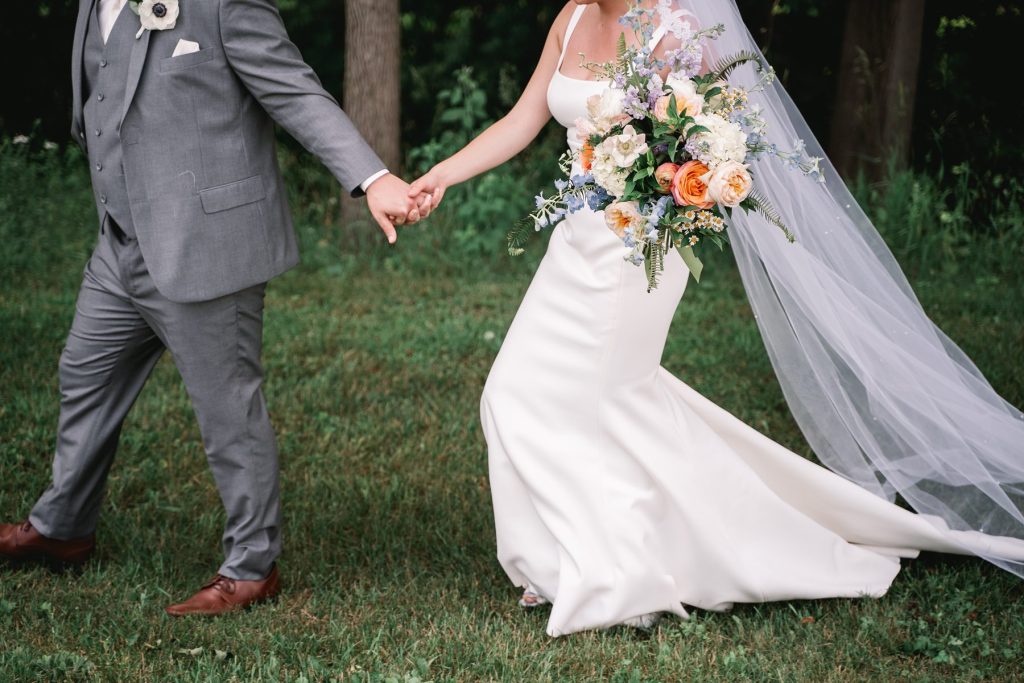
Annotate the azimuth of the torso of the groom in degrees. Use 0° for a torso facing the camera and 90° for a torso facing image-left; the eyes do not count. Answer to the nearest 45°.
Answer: approximately 45°

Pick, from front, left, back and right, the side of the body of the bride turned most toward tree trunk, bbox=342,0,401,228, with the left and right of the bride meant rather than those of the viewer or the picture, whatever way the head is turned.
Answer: right

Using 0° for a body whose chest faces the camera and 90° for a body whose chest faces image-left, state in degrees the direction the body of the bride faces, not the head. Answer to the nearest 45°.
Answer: approximately 45°

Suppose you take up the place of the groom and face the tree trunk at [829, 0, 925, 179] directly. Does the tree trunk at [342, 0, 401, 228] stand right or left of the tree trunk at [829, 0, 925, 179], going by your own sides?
left

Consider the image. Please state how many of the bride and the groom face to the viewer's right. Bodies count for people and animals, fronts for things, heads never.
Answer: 0

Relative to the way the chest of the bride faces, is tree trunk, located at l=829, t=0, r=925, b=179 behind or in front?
behind

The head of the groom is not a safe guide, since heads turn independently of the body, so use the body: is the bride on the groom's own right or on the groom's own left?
on the groom's own left

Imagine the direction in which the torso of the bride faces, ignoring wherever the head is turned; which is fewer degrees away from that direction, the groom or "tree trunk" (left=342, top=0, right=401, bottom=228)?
the groom

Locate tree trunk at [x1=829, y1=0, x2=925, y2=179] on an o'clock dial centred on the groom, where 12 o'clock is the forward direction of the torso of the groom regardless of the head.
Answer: The tree trunk is roughly at 6 o'clock from the groom.
